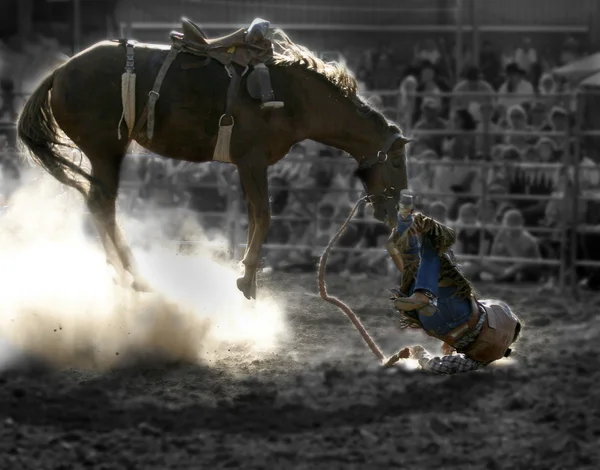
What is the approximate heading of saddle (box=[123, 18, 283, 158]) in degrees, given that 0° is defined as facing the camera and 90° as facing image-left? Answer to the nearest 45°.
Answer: approximately 270°

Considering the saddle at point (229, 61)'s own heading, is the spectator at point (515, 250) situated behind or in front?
in front

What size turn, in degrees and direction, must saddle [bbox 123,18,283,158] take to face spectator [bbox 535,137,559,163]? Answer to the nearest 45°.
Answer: approximately 45° to its left

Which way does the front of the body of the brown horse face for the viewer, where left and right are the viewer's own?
facing to the right of the viewer

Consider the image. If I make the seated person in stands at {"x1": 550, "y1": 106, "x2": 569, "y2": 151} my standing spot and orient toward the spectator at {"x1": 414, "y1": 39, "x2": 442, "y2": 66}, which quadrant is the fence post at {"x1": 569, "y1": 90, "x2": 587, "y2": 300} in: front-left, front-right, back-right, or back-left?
back-left

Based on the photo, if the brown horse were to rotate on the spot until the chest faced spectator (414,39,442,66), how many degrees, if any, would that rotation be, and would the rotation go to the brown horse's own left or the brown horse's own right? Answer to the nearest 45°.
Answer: approximately 45° to the brown horse's own left

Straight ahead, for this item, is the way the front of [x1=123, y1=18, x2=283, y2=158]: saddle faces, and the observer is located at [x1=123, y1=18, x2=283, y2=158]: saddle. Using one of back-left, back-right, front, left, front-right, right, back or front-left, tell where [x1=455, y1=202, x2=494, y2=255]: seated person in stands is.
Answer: front-left
